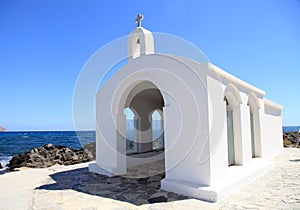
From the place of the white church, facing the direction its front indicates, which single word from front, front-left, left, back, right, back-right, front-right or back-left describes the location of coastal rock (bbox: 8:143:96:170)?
right

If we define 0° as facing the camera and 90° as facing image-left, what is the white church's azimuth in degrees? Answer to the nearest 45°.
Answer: approximately 45°
